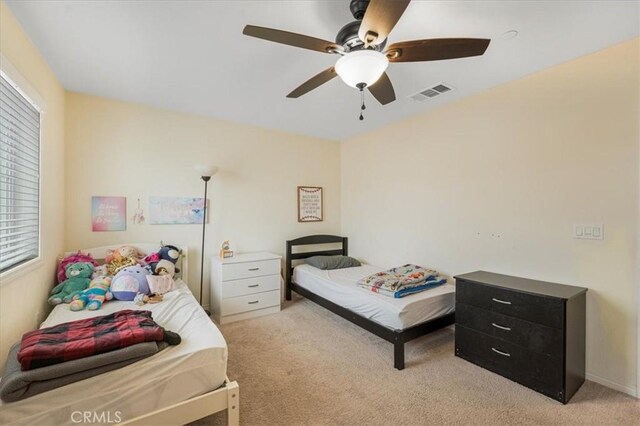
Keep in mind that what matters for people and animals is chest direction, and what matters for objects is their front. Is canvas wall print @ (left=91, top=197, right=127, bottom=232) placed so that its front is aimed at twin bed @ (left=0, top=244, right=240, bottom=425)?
yes

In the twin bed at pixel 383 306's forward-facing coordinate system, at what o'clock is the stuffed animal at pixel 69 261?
The stuffed animal is roughly at 4 o'clock from the twin bed.

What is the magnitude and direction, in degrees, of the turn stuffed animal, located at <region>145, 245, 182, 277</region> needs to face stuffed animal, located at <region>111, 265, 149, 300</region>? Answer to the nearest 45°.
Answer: approximately 45° to its right

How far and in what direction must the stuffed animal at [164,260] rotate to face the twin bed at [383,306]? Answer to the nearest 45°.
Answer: approximately 45° to its left

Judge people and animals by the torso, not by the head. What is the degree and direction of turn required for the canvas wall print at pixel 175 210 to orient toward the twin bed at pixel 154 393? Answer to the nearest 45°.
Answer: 0° — it already faces it

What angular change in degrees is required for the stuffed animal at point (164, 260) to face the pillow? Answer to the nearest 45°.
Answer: approximately 90° to its left
